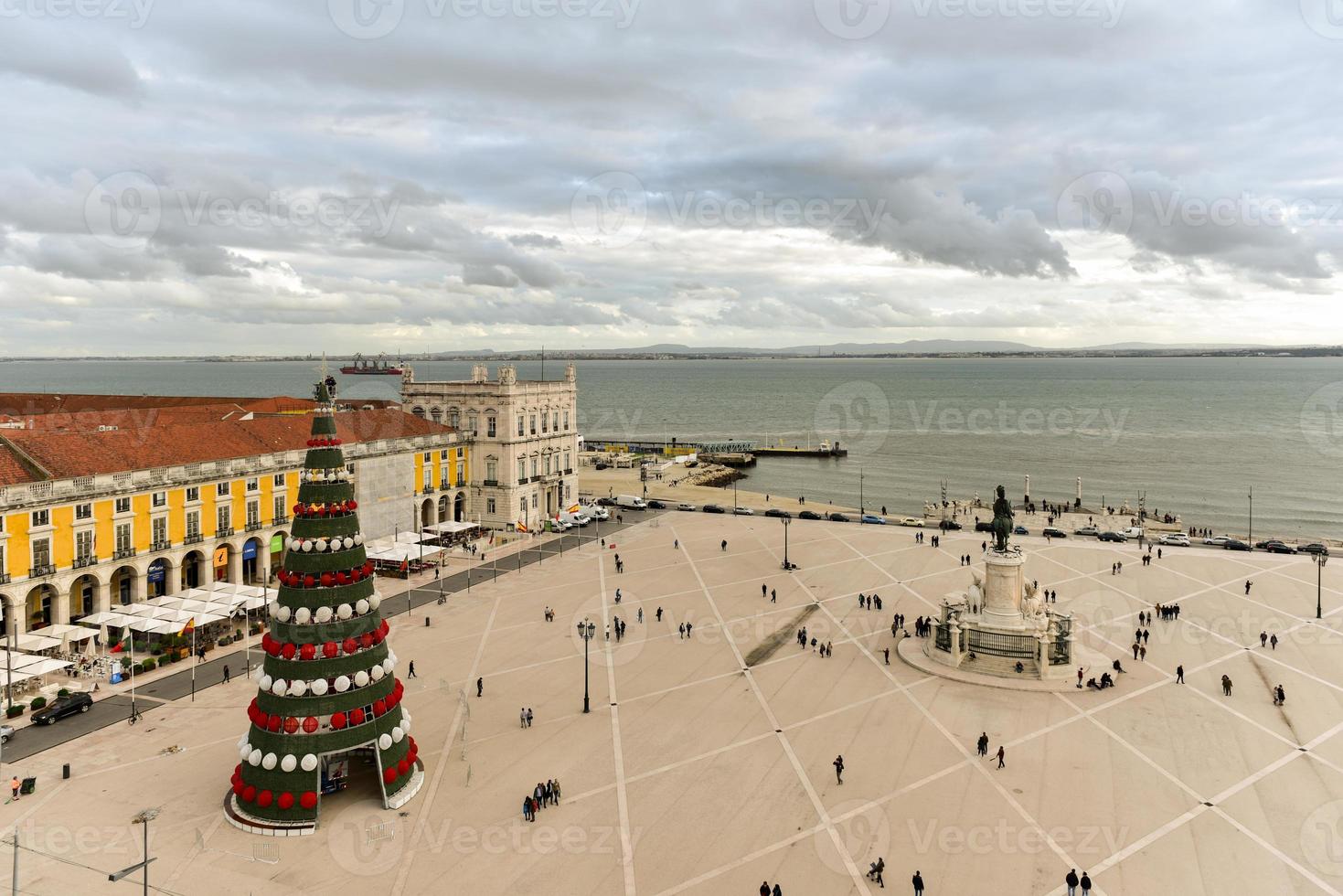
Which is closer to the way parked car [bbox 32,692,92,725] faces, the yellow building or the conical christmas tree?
the conical christmas tree

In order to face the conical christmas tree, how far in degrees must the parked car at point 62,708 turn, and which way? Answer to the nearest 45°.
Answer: approximately 90° to its left

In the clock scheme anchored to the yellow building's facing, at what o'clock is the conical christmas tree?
The conical christmas tree is roughly at 1 o'clock from the yellow building.

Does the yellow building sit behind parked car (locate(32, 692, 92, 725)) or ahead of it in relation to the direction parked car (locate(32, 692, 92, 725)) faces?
behind

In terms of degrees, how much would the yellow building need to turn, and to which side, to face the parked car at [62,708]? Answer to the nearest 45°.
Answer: approximately 45° to its right

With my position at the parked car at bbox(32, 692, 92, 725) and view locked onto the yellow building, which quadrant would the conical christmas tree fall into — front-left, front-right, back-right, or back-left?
back-right

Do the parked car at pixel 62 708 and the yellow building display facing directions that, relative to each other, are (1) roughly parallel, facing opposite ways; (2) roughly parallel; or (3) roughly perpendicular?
roughly perpendicular

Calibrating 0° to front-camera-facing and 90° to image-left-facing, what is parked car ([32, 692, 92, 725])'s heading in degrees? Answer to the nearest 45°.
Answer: approximately 45°

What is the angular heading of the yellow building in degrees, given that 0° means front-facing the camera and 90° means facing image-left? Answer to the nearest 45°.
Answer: approximately 315°
